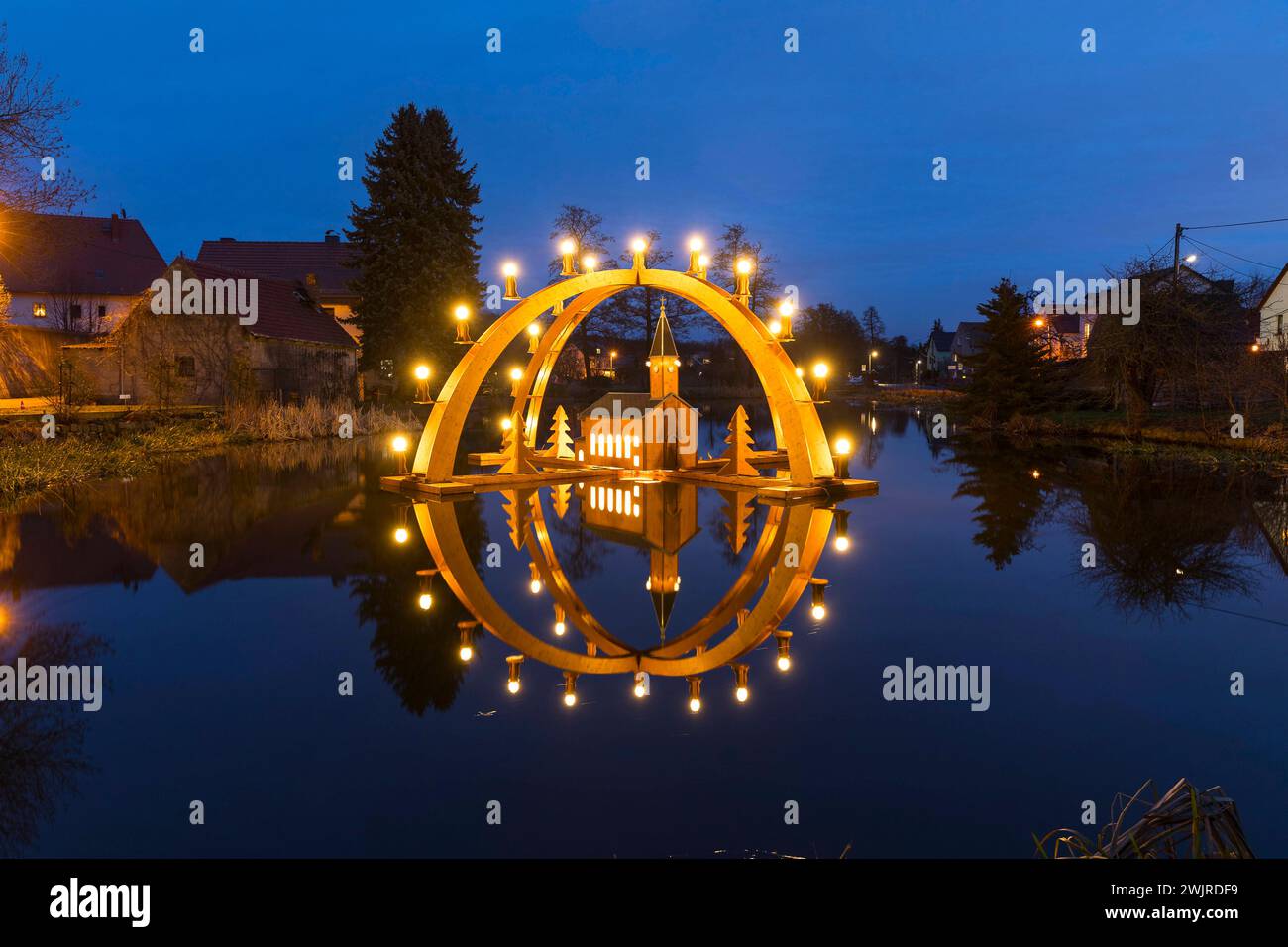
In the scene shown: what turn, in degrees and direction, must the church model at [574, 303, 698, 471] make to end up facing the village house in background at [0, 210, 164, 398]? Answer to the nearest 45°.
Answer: approximately 180°

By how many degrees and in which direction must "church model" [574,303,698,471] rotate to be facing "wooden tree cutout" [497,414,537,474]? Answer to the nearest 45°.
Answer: approximately 135° to its right

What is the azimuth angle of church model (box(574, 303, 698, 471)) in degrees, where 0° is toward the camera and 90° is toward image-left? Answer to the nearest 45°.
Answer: approximately 315°

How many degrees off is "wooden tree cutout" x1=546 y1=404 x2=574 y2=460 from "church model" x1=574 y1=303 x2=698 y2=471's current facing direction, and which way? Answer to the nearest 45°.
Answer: approximately 180°

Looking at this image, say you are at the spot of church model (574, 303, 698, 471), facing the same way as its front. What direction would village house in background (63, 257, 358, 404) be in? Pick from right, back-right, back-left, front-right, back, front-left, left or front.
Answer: back

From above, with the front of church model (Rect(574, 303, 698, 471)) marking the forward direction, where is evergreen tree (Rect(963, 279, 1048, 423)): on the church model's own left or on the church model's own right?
on the church model's own left
